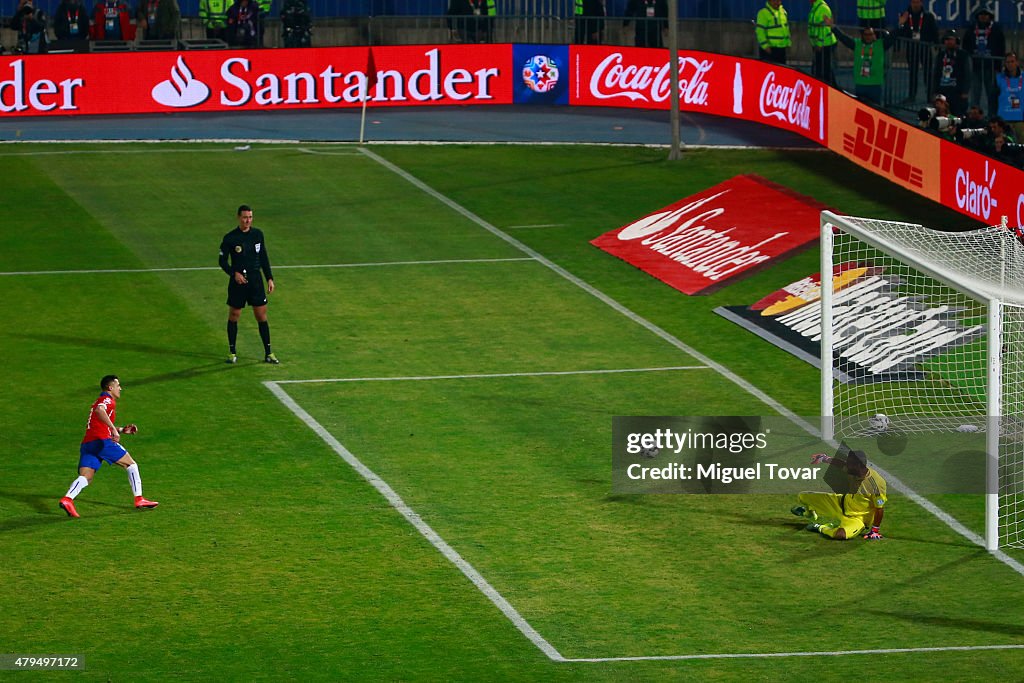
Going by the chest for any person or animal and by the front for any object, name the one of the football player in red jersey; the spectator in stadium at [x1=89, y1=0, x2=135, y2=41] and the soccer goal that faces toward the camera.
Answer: the spectator in stadium

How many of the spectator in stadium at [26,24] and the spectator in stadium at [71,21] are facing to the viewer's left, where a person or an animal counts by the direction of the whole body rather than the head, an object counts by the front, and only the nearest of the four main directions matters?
0

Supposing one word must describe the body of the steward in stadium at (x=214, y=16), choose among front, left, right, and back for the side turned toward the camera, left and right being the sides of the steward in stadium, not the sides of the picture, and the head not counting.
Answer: front

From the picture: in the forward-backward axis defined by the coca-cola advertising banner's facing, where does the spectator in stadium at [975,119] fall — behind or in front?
in front

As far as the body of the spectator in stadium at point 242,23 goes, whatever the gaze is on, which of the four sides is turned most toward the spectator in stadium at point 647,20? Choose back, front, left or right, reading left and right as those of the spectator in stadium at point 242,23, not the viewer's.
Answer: left

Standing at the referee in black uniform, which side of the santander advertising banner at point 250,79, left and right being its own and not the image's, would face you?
front

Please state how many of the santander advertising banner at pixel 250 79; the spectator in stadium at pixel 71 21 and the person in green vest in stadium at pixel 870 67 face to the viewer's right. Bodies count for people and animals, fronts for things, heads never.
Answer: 0

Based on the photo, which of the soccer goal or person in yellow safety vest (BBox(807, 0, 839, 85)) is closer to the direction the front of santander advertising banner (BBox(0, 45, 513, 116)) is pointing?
the soccer goal

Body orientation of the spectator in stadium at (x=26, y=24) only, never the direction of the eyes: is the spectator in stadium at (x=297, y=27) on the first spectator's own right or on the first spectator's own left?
on the first spectator's own left

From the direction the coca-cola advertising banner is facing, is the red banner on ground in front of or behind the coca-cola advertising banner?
in front

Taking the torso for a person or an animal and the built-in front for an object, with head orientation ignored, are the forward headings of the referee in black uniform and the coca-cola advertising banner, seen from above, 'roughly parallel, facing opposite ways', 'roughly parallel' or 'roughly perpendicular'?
roughly parallel

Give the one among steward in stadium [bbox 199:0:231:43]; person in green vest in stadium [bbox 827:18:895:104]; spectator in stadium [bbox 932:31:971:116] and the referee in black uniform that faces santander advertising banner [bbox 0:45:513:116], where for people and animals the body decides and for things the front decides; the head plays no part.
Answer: steward in stadium [bbox 199:0:231:43]

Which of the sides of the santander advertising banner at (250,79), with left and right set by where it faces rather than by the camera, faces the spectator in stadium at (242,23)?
back

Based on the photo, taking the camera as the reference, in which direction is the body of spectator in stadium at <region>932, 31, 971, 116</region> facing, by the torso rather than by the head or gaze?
toward the camera
